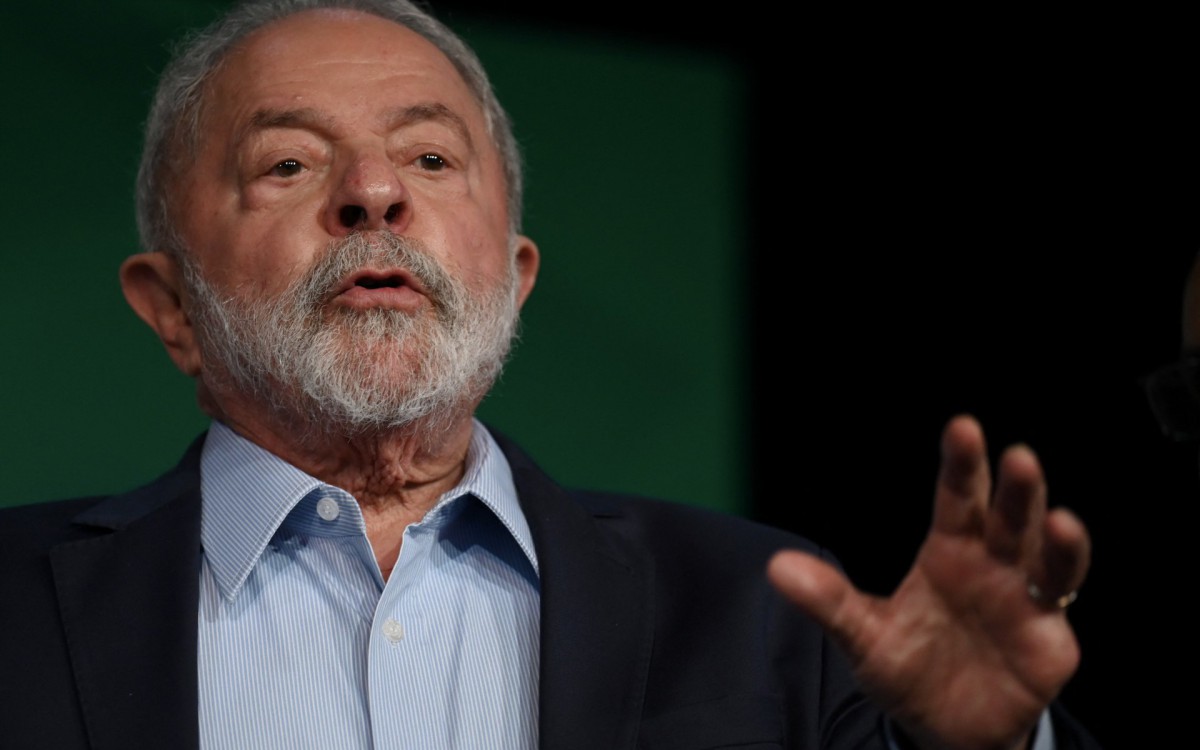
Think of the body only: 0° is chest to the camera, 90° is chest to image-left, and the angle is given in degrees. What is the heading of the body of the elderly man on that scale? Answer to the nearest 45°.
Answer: approximately 0°
